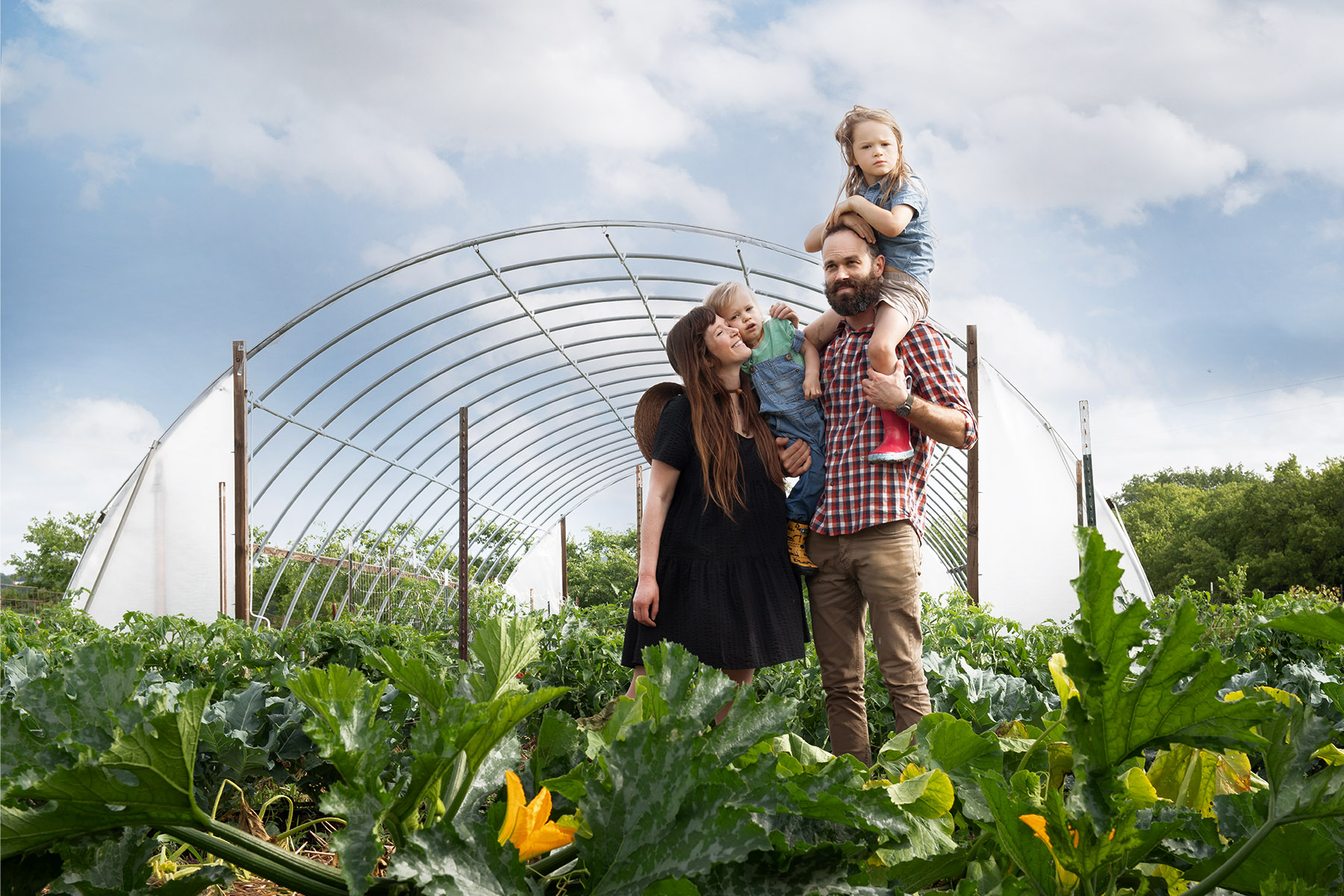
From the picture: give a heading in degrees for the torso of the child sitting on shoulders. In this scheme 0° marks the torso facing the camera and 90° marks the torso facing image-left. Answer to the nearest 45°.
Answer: approximately 45°

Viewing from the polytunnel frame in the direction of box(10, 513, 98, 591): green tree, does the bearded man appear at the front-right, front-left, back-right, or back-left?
back-left

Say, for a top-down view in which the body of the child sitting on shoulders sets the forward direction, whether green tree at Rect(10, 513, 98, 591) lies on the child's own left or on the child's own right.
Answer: on the child's own right

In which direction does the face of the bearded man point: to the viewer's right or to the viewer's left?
to the viewer's left

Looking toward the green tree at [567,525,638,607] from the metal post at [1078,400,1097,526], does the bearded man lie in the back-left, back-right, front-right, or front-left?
back-left

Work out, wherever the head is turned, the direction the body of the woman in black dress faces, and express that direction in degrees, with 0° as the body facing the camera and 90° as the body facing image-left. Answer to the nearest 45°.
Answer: approximately 315°

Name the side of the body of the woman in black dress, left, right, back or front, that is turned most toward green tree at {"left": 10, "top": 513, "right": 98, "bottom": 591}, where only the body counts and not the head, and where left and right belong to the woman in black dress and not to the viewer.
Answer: back
